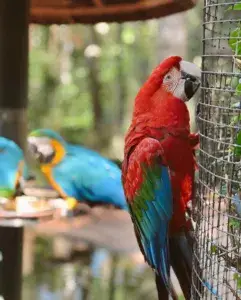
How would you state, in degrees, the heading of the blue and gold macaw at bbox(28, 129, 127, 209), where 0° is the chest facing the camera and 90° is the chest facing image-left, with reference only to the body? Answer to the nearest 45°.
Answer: approximately 90°

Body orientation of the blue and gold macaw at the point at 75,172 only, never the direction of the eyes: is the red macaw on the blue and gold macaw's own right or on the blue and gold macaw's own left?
on the blue and gold macaw's own left

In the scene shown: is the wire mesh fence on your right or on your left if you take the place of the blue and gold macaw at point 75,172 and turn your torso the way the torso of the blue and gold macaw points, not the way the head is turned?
on your left
